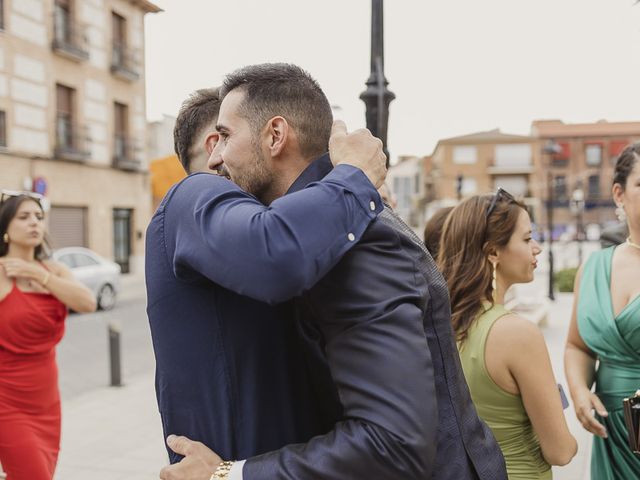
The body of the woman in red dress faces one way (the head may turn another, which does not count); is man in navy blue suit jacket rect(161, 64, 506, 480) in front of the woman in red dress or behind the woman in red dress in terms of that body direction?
in front

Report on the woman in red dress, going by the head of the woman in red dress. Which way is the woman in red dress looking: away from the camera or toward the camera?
toward the camera

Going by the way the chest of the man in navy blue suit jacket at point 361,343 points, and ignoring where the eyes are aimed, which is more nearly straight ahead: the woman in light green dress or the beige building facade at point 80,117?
the beige building facade

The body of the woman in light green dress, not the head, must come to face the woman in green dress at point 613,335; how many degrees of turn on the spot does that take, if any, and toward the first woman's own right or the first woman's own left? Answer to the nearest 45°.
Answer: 0° — they already face them

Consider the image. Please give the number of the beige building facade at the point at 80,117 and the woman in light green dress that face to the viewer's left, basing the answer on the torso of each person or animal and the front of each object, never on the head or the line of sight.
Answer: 0

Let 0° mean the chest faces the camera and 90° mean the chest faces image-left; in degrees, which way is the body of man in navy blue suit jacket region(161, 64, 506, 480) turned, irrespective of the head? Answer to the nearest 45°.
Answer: approximately 90°

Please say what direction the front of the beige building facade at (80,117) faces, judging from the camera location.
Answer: facing the viewer and to the right of the viewer

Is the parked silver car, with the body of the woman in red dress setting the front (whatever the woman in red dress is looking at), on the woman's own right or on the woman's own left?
on the woman's own left

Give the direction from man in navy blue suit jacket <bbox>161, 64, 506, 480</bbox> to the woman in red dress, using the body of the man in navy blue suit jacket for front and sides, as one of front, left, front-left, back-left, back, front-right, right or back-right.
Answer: front-right

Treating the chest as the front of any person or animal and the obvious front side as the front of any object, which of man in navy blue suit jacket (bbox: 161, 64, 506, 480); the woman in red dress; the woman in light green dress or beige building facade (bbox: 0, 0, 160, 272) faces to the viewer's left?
the man in navy blue suit jacket

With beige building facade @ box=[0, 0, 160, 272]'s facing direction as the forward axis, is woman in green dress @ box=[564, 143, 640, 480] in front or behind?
in front

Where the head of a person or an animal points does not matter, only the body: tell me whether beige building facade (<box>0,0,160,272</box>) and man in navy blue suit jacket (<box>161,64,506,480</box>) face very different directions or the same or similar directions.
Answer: very different directions
